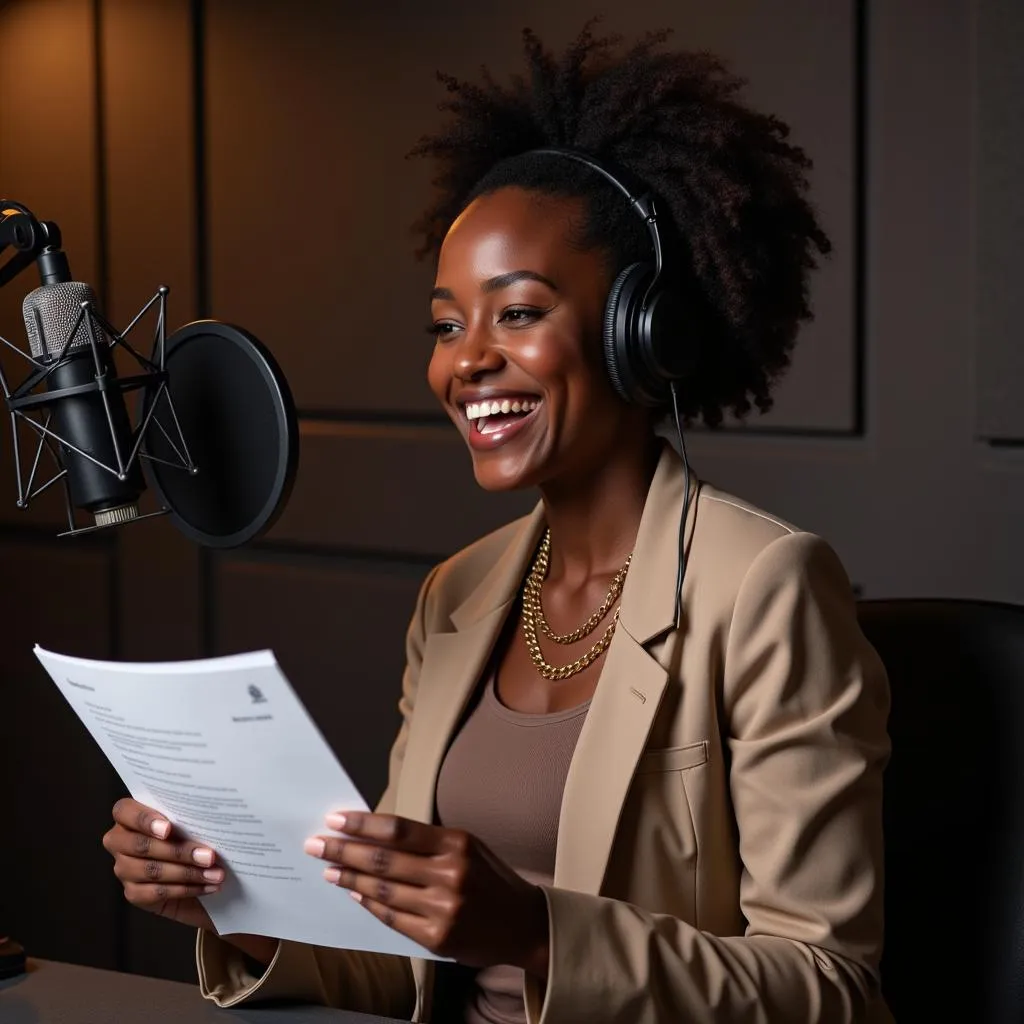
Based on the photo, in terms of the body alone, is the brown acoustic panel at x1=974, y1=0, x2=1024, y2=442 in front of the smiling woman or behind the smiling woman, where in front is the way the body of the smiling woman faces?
behind

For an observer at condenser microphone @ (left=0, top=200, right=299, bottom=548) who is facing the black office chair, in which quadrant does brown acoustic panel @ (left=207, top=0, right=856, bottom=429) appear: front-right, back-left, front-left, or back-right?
front-left

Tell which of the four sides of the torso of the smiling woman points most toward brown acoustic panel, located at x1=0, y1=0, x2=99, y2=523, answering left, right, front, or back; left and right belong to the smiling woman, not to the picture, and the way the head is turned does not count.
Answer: right

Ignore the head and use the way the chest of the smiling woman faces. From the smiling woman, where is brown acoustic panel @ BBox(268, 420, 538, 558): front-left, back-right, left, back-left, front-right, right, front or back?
back-right

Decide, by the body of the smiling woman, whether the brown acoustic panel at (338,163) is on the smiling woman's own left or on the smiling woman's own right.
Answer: on the smiling woman's own right

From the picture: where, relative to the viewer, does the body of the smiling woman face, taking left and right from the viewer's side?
facing the viewer and to the left of the viewer

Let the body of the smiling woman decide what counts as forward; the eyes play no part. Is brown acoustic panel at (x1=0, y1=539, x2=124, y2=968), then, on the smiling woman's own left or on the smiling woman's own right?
on the smiling woman's own right

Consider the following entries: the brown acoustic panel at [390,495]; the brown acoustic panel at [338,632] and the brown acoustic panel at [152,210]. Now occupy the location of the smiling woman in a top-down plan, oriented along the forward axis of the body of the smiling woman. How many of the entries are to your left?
0
